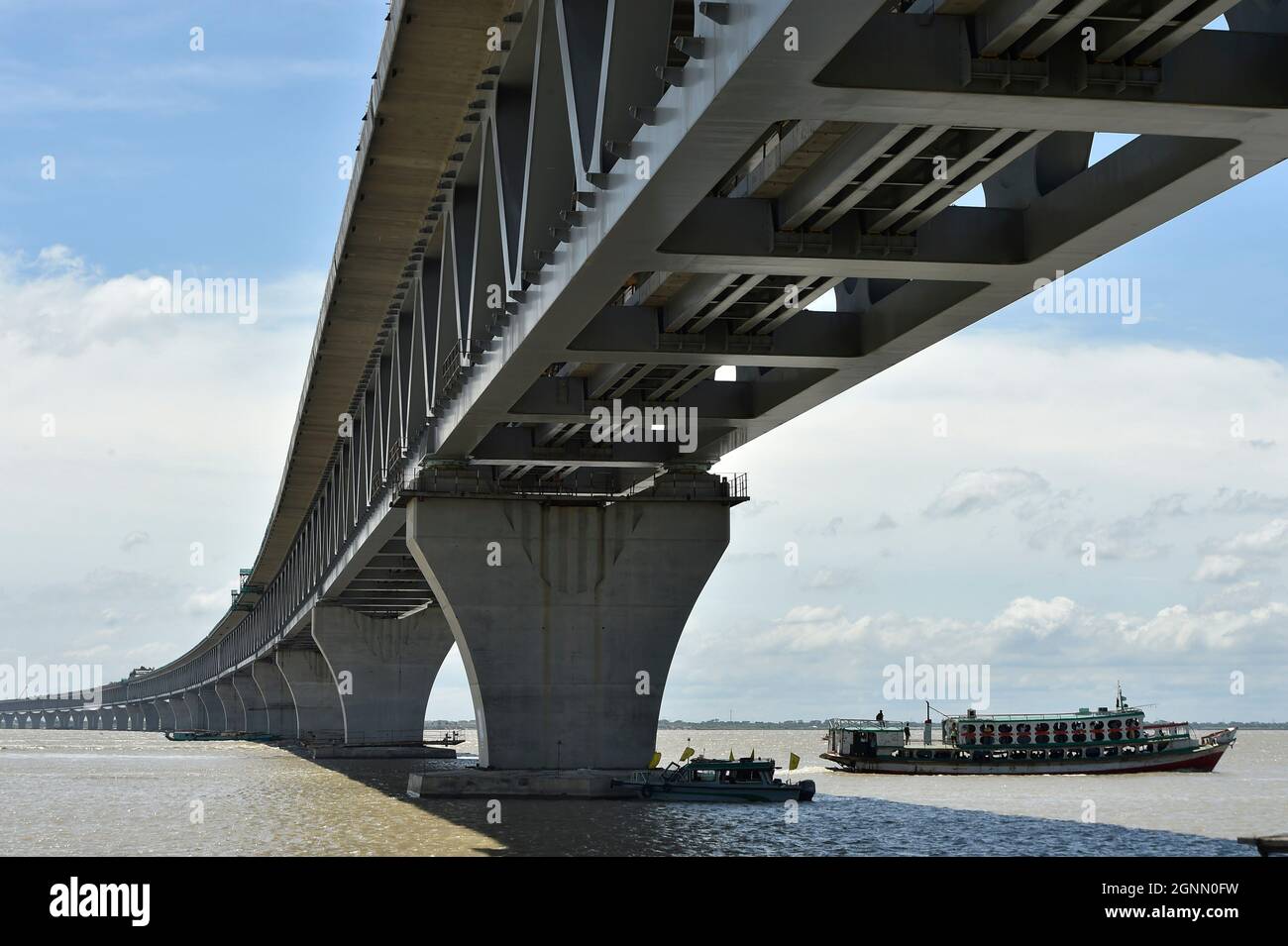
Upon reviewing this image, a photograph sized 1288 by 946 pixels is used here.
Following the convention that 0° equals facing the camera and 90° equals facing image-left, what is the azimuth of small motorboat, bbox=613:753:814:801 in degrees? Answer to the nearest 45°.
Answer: approximately 90°
